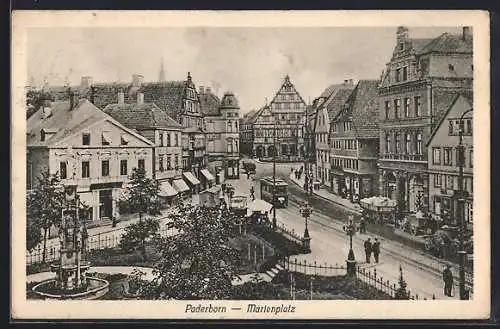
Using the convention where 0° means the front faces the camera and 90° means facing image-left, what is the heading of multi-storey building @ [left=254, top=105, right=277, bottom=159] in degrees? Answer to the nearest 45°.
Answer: approximately 0°

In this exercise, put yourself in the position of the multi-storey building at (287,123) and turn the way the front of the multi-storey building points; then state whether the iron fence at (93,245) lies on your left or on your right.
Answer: on your right

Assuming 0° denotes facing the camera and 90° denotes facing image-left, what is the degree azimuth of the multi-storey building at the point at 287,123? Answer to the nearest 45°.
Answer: approximately 0°
